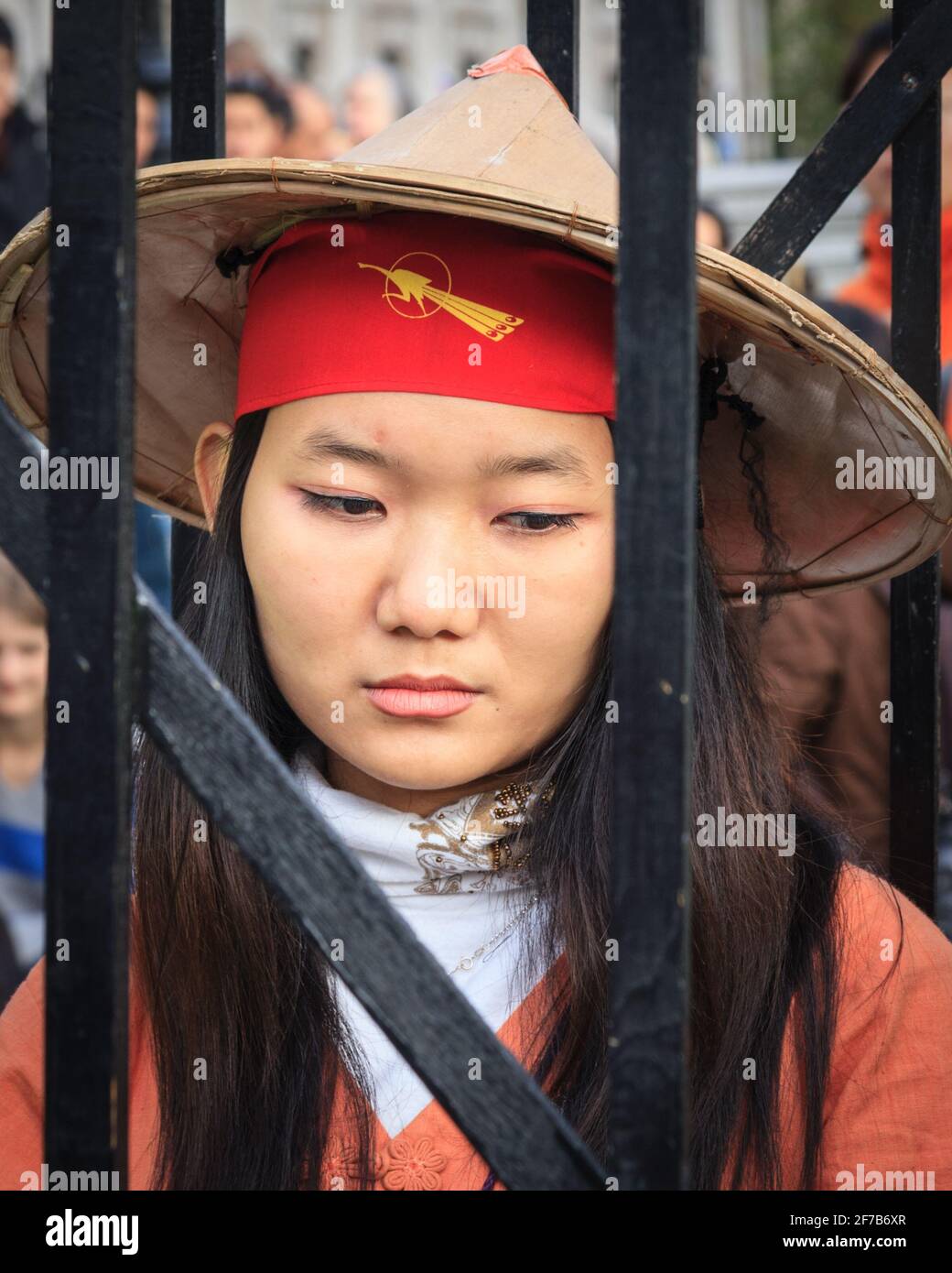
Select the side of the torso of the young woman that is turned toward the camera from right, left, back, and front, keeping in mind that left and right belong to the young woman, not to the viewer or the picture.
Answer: front

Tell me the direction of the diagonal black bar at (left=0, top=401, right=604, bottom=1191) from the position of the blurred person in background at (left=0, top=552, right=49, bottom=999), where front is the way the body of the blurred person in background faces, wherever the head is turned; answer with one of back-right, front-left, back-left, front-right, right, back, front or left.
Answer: front

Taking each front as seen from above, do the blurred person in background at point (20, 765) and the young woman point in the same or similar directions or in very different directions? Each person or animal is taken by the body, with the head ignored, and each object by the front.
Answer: same or similar directions

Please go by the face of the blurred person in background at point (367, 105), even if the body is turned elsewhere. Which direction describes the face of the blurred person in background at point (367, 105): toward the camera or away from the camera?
toward the camera

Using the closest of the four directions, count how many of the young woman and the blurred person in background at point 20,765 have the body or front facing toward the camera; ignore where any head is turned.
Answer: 2

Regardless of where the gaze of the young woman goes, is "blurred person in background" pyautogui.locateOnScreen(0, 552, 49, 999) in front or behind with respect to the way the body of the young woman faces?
behind

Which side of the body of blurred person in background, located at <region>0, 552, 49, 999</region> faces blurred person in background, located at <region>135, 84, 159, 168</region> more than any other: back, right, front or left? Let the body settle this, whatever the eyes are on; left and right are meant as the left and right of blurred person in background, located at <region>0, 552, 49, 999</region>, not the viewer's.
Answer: back

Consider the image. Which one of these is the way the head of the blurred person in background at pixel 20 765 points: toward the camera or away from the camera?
toward the camera

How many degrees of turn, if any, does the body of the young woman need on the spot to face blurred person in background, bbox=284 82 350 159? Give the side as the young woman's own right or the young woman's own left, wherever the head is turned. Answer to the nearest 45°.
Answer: approximately 180°

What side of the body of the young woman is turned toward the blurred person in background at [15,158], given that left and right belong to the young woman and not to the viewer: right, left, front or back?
back

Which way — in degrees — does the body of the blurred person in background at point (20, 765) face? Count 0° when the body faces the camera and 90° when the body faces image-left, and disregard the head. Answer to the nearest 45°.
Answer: approximately 0°
